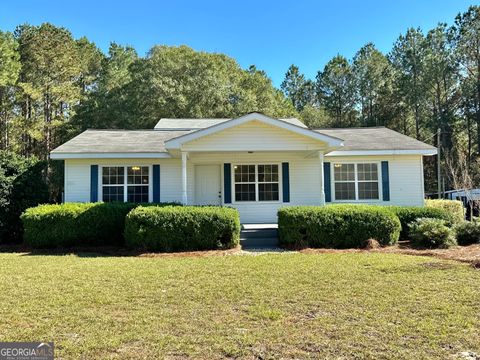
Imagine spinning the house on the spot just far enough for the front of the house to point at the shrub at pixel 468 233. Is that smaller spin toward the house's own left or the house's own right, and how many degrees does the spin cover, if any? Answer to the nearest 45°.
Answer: approximately 45° to the house's own left

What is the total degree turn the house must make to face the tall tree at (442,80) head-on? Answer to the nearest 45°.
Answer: approximately 135° to its left

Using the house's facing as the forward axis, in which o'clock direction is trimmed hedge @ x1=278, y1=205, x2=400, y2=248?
The trimmed hedge is roughly at 11 o'clock from the house.

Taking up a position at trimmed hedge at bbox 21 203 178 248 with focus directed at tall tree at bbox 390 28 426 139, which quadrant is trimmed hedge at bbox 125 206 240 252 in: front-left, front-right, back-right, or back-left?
front-right

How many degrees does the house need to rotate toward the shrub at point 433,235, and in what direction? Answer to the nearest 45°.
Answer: approximately 45° to its left

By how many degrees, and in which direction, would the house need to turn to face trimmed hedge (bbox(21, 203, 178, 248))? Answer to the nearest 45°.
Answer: approximately 45° to its right

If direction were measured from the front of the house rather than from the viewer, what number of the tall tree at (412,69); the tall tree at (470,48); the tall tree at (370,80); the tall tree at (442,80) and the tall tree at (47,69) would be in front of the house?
0

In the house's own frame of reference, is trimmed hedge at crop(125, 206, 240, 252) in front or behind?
in front

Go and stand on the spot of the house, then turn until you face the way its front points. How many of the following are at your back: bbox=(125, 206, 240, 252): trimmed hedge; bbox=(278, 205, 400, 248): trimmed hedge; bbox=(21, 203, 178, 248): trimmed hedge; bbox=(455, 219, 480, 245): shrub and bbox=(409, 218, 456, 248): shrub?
0

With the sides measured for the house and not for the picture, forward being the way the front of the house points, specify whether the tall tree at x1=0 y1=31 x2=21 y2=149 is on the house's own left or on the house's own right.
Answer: on the house's own right

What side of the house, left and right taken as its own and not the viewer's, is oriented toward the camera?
front

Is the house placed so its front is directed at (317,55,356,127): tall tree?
no

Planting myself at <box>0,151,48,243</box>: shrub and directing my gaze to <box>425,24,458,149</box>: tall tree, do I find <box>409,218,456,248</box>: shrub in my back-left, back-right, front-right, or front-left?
front-right

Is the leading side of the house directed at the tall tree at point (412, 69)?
no

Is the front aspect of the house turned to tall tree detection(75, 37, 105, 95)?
no

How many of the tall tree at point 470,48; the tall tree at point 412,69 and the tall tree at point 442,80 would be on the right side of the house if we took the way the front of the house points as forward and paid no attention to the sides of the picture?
0

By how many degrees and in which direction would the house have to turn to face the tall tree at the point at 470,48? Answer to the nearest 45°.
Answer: approximately 135° to its left

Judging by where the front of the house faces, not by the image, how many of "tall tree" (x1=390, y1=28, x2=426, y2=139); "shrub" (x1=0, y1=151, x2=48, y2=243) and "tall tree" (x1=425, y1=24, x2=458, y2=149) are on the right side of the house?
1
